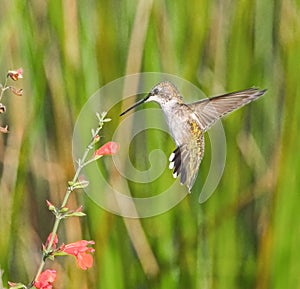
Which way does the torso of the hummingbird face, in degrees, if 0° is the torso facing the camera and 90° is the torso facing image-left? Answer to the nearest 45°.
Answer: approximately 90°
